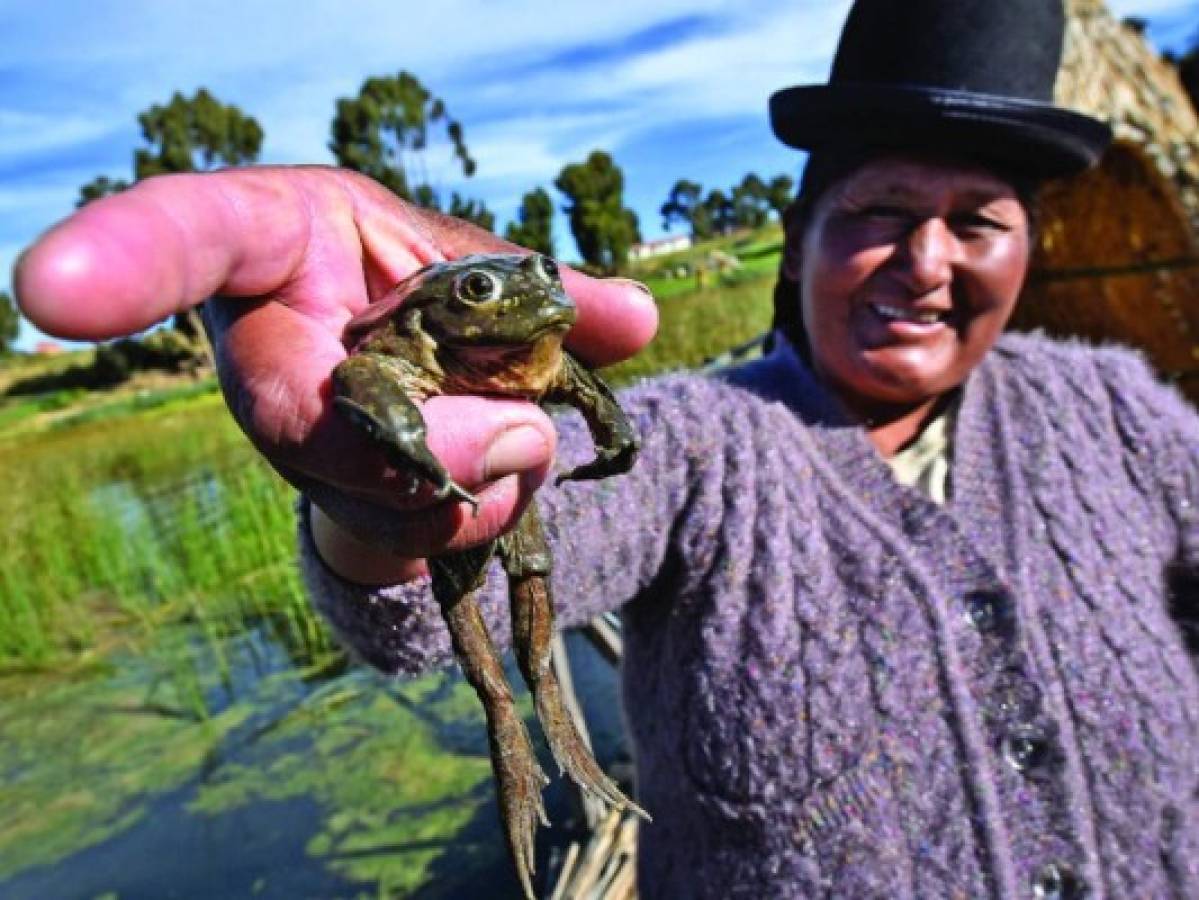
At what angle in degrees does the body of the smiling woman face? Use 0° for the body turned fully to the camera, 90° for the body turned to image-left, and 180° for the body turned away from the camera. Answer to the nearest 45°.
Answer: approximately 0°

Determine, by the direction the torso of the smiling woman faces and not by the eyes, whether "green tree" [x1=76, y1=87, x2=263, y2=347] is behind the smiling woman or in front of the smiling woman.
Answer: behind

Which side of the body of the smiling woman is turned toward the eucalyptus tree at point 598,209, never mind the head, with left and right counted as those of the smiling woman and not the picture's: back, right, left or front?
back
